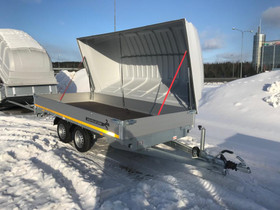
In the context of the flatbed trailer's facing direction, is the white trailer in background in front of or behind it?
behind

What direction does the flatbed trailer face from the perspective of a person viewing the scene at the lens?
facing the viewer and to the right of the viewer
